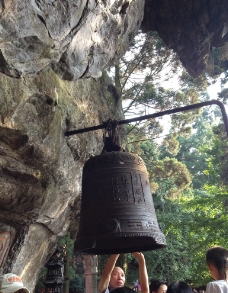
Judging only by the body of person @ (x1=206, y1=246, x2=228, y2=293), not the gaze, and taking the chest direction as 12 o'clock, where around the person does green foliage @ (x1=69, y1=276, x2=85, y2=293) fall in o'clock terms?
The green foliage is roughly at 2 o'clock from the person.

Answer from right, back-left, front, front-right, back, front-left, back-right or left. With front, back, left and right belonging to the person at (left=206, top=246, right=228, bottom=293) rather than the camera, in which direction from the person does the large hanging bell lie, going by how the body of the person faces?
front

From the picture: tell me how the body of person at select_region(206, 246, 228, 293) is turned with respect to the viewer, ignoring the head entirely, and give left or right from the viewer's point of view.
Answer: facing to the left of the viewer

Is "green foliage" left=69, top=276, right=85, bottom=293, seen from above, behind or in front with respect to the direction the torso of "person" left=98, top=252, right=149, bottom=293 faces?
behind

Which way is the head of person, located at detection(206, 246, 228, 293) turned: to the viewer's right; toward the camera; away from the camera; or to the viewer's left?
to the viewer's left

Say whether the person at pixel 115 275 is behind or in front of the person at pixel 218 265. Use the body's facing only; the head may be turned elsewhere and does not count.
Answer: in front
